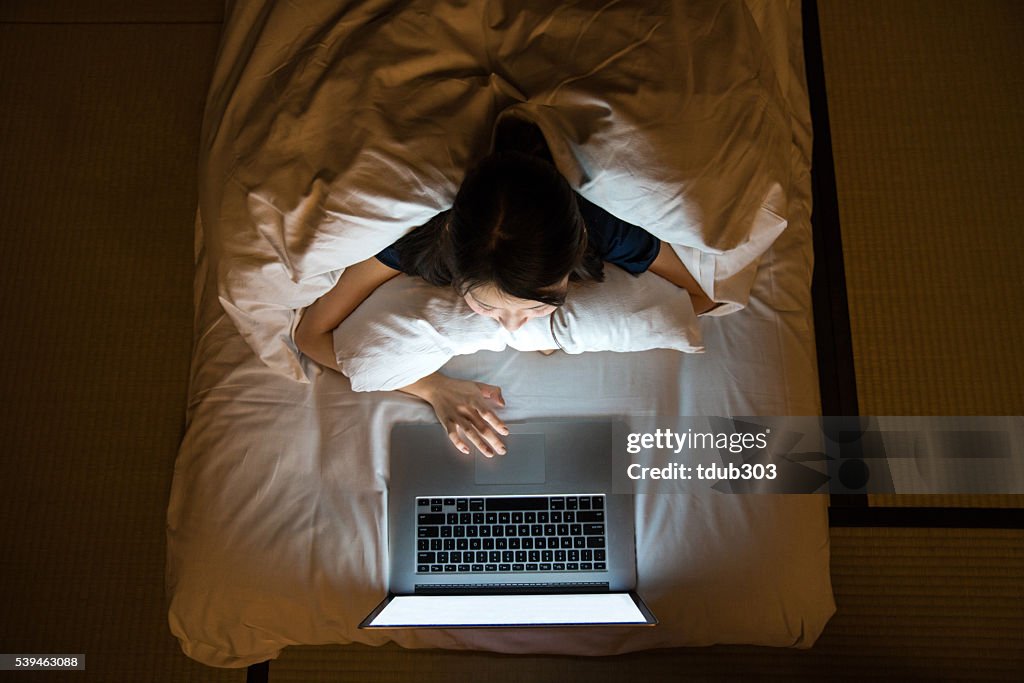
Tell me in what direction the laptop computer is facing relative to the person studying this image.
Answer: facing away from the viewer
